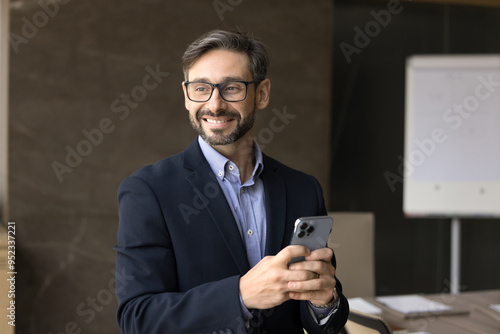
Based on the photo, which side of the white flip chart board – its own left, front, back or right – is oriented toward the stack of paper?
front

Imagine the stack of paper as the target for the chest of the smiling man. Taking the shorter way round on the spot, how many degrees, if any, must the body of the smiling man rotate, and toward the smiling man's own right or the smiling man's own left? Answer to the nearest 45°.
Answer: approximately 90° to the smiling man's own left

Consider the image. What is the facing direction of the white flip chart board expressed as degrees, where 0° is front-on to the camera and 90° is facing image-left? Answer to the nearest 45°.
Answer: approximately 0°

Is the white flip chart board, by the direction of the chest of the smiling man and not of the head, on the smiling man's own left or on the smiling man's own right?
on the smiling man's own left

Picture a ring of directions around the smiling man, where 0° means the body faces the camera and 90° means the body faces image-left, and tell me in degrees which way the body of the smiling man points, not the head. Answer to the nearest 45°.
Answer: approximately 315°

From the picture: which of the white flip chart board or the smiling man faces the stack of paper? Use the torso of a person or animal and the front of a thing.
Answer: the white flip chart board

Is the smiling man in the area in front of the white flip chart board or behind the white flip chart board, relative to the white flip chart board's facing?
in front

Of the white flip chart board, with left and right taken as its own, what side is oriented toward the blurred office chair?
front

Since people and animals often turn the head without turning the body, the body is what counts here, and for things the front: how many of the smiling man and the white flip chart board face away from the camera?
0

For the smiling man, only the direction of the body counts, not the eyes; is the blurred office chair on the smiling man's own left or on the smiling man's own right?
on the smiling man's own left

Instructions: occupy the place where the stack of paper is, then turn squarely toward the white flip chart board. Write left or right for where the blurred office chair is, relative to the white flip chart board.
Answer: left
